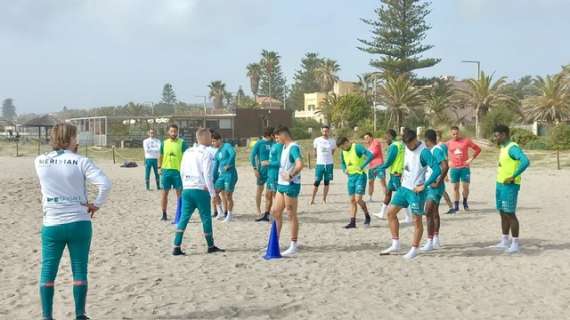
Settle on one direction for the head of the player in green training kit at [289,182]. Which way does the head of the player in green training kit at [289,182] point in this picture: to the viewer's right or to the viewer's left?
to the viewer's left

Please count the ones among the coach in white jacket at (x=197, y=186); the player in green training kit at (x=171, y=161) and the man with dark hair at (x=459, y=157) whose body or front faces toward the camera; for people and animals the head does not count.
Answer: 2

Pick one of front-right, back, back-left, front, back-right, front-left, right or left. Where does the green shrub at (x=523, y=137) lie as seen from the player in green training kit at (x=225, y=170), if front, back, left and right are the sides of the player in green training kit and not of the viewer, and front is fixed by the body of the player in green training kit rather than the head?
back

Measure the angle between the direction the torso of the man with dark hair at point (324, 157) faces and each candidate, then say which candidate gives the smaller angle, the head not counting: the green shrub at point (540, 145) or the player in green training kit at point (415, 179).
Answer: the player in green training kit

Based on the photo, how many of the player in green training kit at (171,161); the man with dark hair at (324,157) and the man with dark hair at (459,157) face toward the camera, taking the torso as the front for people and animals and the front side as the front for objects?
3

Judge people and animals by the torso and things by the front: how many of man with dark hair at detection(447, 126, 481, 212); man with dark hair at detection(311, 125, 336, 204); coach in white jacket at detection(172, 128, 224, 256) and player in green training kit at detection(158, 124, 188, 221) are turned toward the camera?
3

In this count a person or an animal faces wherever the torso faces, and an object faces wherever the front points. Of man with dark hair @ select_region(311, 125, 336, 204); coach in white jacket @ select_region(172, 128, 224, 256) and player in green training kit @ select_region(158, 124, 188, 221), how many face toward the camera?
2

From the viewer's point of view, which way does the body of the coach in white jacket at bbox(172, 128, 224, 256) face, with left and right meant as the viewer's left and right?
facing away from the viewer and to the right of the viewer

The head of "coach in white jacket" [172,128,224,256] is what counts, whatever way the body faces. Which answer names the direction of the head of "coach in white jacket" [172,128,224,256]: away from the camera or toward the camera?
away from the camera

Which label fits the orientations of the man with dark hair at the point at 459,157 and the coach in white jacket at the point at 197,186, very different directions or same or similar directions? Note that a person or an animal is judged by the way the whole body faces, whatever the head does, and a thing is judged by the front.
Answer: very different directions

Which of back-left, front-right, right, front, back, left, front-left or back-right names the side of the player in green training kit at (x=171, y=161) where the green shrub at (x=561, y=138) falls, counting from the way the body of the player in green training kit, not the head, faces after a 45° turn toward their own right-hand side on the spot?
back

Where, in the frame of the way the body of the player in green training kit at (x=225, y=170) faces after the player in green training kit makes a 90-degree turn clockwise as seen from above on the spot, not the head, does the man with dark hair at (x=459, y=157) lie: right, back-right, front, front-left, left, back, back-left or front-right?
back-right
